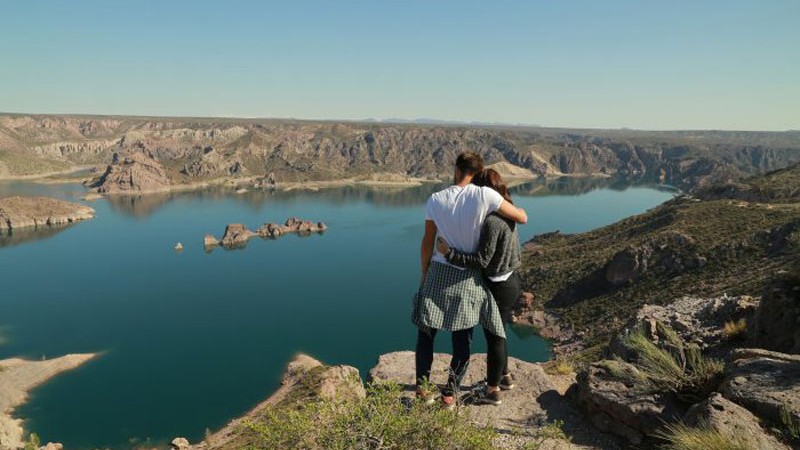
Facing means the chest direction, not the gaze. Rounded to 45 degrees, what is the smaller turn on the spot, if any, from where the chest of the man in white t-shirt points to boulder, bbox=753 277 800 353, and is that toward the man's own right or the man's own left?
approximately 45° to the man's own right

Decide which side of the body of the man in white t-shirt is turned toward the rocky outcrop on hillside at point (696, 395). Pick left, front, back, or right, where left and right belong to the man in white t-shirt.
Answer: right

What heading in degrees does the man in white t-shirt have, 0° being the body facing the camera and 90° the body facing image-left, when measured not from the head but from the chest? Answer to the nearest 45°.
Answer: approximately 180°

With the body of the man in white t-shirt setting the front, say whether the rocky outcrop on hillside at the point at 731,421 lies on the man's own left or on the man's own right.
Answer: on the man's own right

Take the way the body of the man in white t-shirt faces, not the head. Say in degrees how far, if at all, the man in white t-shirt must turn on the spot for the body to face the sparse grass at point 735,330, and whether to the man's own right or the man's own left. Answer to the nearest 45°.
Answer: approximately 45° to the man's own right

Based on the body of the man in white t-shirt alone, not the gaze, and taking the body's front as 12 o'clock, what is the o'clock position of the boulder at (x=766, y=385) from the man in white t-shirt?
The boulder is roughly at 3 o'clock from the man in white t-shirt.

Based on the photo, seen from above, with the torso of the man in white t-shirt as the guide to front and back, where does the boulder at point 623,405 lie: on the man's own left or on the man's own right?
on the man's own right
